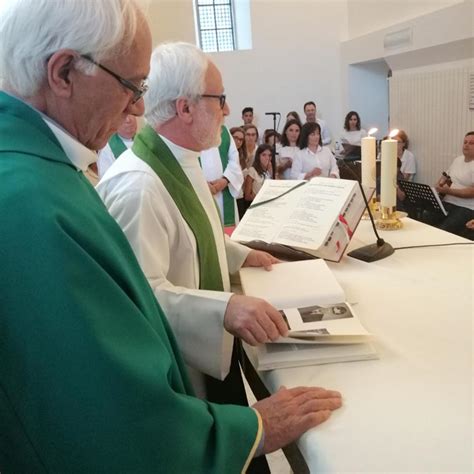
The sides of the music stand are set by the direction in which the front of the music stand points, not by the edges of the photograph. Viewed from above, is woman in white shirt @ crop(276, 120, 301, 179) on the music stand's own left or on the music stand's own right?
on the music stand's own left

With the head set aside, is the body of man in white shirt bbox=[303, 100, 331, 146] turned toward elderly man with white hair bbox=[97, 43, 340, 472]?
yes

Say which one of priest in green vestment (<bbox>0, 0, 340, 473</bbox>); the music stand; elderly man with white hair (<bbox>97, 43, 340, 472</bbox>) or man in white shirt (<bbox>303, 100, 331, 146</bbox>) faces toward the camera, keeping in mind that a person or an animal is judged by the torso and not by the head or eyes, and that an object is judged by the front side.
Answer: the man in white shirt

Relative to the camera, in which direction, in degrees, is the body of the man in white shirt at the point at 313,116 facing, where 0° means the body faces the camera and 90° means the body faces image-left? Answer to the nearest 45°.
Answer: approximately 0°

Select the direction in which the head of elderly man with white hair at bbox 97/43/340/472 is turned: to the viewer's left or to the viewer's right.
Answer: to the viewer's right

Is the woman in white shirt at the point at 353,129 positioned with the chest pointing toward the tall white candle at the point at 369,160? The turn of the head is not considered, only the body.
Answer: yes

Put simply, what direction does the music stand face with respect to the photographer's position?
facing away from the viewer and to the right of the viewer

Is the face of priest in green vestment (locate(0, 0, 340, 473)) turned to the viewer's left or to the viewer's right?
to the viewer's right

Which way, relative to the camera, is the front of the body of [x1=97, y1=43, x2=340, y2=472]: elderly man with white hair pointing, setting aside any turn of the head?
to the viewer's right

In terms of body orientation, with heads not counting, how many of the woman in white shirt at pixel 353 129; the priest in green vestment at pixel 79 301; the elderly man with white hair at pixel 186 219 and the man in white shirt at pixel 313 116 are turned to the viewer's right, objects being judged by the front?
2

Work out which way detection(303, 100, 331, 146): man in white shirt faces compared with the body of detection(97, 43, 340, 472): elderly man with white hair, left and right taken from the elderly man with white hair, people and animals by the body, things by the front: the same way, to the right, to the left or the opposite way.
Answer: to the right

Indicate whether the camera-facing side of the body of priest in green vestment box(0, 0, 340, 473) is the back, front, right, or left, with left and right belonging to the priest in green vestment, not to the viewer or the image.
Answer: right

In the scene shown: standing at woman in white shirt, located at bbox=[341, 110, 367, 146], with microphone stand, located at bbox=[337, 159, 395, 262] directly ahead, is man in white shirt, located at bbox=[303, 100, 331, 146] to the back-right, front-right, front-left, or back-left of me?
back-right
